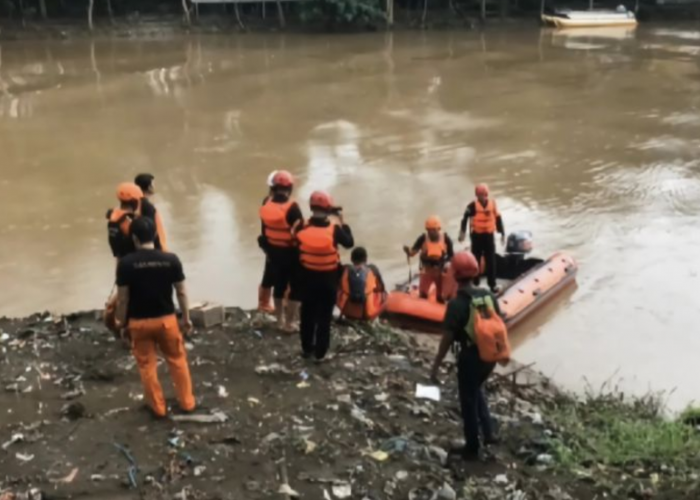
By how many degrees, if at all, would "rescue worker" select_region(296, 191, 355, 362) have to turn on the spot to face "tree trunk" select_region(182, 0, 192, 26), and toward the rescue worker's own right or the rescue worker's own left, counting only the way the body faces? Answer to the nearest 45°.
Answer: approximately 45° to the rescue worker's own left

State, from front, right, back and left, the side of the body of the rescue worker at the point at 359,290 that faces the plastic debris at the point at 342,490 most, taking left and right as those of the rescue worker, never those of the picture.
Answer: back

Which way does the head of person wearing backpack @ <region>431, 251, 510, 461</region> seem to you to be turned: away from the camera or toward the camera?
away from the camera

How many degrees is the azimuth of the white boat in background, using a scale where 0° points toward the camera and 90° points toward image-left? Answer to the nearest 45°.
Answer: approximately 90°

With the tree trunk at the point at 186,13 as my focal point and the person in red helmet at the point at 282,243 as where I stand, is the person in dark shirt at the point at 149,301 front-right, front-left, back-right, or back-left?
back-left

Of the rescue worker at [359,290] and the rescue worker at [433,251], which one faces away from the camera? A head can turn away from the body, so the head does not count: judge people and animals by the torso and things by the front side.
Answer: the rescue worker at [359,290]

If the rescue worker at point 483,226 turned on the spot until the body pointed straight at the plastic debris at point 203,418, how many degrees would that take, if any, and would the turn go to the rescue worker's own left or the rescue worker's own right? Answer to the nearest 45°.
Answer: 0° — they already face it

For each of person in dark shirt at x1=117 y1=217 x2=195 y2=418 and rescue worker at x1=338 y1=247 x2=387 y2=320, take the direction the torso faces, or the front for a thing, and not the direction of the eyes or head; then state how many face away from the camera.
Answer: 2

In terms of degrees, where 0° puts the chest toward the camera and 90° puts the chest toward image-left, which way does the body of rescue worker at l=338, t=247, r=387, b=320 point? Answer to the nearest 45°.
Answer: approximately 180°

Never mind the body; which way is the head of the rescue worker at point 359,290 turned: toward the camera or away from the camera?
away from the camera

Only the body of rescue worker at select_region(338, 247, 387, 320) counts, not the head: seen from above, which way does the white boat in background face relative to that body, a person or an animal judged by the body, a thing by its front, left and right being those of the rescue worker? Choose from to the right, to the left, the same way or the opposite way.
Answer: to the left

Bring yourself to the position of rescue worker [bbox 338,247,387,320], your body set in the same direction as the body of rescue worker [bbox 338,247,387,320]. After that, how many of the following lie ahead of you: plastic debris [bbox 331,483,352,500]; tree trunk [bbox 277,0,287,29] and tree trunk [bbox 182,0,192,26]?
2

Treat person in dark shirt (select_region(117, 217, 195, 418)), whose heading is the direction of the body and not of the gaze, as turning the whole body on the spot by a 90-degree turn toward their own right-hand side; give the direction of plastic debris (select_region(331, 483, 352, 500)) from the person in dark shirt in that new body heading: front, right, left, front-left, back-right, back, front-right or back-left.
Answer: front-right

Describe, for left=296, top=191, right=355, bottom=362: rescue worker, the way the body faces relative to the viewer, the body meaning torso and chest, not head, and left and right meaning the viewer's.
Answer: facing away from the viewer and to the right of the viewer

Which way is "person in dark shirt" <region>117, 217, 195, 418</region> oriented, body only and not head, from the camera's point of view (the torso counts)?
away from the camera
